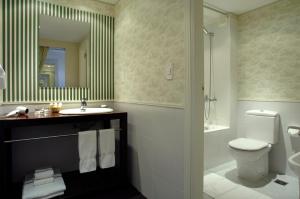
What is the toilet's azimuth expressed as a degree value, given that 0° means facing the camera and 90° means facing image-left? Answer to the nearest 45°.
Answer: approximately 45°

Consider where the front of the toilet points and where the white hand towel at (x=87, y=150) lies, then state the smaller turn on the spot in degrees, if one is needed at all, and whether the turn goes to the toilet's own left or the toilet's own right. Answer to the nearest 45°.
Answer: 0° — it already faces it
